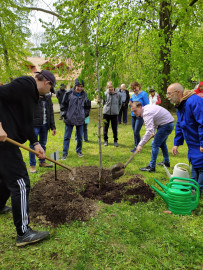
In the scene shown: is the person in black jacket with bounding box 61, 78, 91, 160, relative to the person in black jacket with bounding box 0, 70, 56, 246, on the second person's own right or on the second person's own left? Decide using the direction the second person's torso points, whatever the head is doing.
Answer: on the second person's own left

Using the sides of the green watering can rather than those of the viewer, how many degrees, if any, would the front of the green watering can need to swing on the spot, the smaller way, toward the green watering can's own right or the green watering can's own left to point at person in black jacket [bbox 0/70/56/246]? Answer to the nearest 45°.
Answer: approximately 45° to the green watering can's own left

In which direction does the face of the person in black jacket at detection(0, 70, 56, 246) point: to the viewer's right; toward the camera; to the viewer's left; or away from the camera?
to the viewer's right

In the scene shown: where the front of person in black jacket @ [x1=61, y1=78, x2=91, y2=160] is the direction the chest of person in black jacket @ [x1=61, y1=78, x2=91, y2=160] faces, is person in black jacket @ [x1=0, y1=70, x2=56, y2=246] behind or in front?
in front

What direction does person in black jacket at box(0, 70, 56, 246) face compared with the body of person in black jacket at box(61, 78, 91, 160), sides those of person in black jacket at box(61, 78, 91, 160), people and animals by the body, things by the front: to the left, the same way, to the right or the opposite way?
to the left

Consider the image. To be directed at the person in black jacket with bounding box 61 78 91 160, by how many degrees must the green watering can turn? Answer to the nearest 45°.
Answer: approximately 45° to its right

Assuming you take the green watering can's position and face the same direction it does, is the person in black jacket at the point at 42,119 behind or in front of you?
in front

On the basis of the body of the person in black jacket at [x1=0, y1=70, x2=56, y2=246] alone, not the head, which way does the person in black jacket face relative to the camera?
to the viewer's right

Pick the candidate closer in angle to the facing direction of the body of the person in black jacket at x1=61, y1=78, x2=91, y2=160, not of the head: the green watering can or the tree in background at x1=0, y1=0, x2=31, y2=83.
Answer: the green watering can

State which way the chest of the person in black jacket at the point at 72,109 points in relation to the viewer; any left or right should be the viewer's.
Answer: facing the viewer

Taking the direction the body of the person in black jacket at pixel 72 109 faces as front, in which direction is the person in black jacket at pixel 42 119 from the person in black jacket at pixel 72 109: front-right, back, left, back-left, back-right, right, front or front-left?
front-right

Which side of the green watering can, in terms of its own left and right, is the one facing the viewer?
left

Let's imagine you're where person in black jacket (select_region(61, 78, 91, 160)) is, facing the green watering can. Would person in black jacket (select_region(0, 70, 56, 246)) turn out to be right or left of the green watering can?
right
